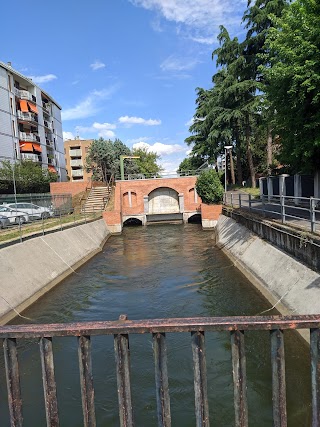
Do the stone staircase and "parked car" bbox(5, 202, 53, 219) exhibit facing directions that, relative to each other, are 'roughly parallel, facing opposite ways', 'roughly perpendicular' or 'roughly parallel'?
roughly perpendicular

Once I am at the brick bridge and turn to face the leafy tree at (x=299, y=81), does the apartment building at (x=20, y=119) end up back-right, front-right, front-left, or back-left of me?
back-right

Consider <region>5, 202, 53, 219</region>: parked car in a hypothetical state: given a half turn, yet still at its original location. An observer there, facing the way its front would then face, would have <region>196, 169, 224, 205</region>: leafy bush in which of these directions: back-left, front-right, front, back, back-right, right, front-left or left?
back

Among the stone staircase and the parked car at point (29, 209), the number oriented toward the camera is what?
1

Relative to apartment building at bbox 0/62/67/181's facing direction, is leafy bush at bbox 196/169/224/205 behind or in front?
in front

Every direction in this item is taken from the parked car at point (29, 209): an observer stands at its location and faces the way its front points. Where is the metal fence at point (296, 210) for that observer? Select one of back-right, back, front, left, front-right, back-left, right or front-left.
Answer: front-right

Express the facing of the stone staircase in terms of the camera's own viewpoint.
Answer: facing the viewer

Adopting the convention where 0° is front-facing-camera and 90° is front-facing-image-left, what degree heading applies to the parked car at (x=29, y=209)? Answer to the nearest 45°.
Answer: approximately 270°

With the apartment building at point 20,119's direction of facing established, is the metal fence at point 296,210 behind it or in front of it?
in front

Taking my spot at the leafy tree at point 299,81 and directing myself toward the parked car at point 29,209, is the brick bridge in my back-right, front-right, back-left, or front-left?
front-right
